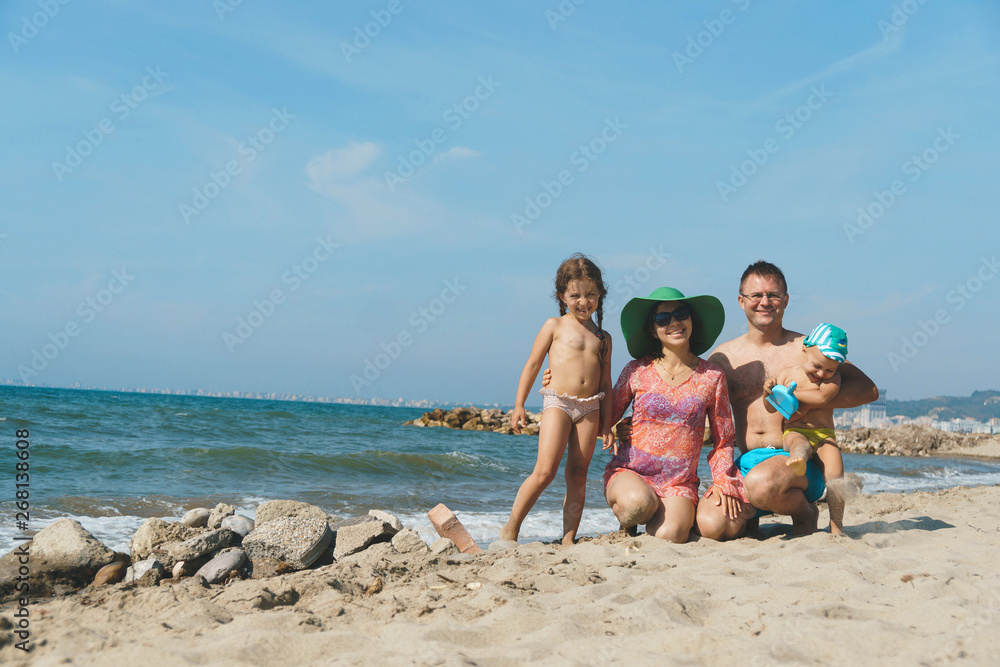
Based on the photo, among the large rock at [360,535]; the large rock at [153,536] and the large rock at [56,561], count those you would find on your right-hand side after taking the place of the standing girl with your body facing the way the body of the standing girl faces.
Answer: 3

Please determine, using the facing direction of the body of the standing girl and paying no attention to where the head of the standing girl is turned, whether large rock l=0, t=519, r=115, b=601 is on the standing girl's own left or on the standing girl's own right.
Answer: on the standing girl's own right

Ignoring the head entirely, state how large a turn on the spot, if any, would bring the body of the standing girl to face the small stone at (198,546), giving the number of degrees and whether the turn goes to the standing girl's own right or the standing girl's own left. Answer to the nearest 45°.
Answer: approximately 90° to the standing girl's own right

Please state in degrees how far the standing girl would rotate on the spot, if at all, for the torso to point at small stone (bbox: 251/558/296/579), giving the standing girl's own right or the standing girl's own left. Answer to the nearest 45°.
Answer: approximately 90° to the standing girl's own right

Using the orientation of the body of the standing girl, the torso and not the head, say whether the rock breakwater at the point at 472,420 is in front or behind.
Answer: behind

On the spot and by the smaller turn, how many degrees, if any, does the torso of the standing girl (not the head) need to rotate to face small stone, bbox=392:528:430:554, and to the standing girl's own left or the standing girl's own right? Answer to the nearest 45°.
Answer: approximately 90° to the standing girl's own right

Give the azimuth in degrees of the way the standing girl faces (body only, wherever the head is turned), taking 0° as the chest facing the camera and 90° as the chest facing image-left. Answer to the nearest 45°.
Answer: approximately 0°

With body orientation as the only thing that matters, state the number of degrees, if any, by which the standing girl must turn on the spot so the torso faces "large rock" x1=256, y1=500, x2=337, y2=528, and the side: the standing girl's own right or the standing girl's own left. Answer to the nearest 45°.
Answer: approximately 90° to the standing girl's own right

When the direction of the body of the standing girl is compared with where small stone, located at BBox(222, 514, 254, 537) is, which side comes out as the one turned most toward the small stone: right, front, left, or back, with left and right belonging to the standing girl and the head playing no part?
right

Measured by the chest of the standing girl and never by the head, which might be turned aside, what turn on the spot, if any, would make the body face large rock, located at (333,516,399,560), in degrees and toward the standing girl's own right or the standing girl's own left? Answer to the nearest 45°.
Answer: approximately 90° to the standing girl's own right
